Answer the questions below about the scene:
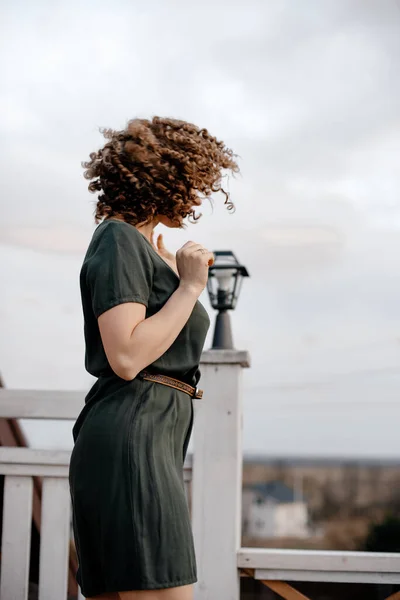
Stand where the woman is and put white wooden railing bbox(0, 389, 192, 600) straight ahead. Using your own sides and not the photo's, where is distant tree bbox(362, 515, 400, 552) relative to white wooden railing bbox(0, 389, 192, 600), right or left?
right

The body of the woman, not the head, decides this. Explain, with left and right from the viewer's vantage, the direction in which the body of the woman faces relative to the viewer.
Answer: facing to the right of the viewer
